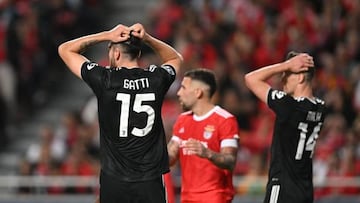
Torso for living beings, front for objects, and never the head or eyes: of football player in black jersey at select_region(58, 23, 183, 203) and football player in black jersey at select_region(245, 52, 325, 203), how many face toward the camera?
0

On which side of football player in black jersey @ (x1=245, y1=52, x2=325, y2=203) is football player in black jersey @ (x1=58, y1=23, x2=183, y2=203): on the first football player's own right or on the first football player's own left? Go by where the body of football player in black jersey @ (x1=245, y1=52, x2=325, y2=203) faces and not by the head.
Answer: on the first football player's own left

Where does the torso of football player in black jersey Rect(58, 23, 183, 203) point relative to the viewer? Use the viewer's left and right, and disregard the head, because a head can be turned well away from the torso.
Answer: facing away from the viewer

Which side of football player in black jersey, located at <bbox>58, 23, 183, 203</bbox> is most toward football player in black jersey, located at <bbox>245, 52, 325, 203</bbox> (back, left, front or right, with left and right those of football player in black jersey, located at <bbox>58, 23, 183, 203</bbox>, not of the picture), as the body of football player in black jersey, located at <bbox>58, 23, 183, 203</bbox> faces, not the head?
right

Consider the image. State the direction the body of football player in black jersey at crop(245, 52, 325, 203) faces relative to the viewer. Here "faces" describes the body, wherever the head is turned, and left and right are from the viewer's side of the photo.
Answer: facing away from the viewer and to the left of the viewer
